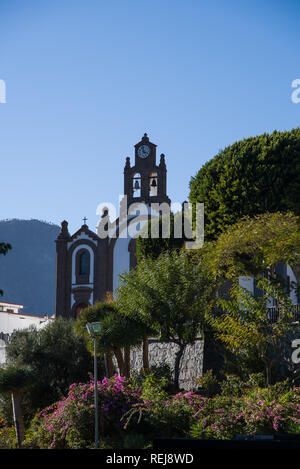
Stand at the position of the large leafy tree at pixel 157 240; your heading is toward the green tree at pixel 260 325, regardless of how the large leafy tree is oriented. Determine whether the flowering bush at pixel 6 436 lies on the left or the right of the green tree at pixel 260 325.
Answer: right

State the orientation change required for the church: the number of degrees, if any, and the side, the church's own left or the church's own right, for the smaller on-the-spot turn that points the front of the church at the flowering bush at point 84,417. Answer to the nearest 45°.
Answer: approximately 45° to the church's own left

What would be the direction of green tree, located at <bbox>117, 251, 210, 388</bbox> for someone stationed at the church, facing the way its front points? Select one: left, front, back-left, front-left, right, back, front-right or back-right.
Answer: front-left

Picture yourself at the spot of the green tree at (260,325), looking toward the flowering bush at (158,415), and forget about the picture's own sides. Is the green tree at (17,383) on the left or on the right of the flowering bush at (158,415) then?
right

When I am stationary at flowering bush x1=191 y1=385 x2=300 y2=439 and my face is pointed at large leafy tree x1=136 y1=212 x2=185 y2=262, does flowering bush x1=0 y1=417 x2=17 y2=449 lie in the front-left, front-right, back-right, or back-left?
front-left

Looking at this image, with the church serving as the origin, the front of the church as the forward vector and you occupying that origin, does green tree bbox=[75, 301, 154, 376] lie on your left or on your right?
on your left

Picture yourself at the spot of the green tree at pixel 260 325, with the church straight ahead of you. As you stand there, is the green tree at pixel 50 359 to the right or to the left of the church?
left

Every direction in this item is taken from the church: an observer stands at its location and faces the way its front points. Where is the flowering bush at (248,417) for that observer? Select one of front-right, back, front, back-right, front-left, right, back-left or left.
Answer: front-left

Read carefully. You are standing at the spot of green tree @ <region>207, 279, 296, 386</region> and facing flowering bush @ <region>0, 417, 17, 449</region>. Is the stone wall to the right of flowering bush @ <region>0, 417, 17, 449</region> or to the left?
right

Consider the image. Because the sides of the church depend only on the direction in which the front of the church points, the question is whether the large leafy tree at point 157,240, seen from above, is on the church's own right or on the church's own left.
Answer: on the church's own left

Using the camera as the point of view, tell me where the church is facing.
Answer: facing the viewer and to the left of the viewer
